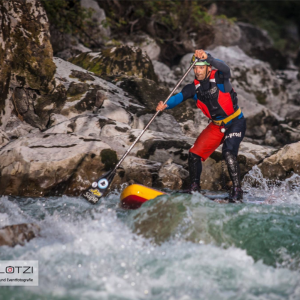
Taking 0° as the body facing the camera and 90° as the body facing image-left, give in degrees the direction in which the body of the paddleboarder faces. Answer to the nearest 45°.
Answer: approximately 45°

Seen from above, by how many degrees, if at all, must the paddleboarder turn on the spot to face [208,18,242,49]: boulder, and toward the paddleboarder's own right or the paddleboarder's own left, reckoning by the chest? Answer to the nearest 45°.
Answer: approximately 135° to the paddleboarder's own right

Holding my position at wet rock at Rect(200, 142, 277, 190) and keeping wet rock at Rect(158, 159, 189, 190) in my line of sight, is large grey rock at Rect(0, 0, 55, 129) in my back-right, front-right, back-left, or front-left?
front-right

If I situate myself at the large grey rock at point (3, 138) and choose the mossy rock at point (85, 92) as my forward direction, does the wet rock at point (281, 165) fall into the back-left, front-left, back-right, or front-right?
front-right

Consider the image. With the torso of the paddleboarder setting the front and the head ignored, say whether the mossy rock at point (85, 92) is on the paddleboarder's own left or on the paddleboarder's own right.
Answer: on the paddleboarder's own right

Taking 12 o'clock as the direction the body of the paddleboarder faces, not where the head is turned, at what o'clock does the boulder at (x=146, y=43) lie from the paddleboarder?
The boulder is roughly at 4 o'clock from the paddleboarder.

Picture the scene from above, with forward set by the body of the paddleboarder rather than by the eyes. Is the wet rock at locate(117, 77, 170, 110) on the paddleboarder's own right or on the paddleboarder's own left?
on the paddleboarder's own right

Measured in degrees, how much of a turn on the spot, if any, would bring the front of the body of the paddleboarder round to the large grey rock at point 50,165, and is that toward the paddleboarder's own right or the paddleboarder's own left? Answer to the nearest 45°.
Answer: approximately 45° to the paddleboarder's own right

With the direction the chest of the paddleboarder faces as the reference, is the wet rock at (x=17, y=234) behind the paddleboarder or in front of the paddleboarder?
in front

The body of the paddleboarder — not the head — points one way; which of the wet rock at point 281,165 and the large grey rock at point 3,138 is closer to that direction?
the large grey rock

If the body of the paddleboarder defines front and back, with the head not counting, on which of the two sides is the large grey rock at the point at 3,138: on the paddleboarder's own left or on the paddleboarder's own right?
on the paddleboarder's own right

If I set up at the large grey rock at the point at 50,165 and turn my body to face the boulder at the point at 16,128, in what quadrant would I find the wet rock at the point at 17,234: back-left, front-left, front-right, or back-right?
back-left
